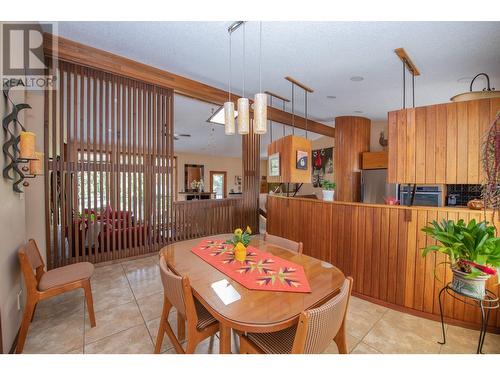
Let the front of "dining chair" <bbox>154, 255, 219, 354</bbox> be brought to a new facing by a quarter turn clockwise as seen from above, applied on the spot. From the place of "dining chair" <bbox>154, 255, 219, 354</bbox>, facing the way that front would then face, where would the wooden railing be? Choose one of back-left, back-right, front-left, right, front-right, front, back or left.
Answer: back-left

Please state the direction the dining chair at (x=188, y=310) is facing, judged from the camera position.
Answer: facing away from the viewer and to the right of the viewer

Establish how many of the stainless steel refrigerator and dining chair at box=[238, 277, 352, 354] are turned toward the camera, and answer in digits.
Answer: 1

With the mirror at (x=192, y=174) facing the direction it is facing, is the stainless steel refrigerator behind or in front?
in front

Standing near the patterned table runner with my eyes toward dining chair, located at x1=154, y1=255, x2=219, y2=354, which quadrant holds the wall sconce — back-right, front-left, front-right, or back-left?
front-right

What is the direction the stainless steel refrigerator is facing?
toward the camera

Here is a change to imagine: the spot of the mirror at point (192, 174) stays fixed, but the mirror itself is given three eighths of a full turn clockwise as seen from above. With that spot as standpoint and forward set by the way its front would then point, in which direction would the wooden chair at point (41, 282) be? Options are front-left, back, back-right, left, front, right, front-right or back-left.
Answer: back-left

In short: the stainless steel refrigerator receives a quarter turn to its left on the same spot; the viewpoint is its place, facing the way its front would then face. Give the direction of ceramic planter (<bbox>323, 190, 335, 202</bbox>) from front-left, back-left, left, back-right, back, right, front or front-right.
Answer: right

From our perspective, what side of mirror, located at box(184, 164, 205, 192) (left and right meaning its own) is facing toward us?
front

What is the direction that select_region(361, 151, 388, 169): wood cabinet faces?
toward the camera

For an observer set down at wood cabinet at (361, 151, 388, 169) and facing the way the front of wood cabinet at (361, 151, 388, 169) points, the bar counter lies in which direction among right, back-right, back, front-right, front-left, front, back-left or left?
front

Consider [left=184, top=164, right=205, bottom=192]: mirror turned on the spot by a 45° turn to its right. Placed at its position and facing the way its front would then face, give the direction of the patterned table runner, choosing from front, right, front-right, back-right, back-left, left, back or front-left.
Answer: front-left

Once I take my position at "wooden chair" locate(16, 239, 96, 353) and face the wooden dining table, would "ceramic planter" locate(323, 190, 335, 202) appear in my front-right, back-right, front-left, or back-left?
front-left

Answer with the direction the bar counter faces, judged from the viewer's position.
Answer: facing the viewer and to the left of the viewer
